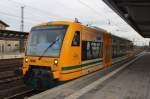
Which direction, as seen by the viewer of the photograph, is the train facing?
facing the viewer and to the left of the viewer
